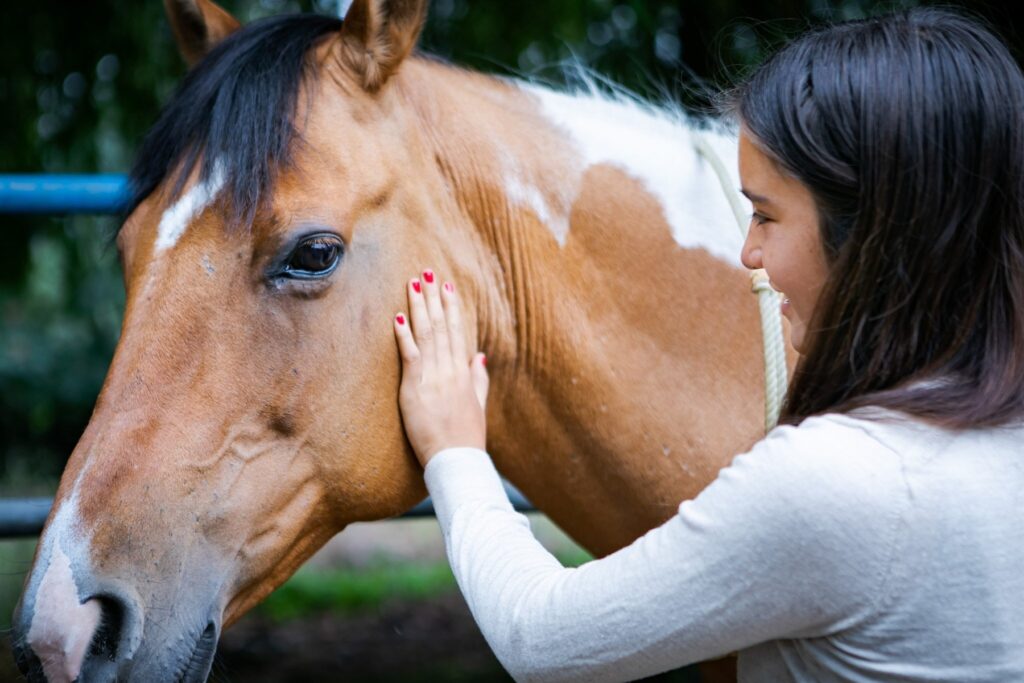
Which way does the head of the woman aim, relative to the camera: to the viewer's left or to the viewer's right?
to the viewer's left

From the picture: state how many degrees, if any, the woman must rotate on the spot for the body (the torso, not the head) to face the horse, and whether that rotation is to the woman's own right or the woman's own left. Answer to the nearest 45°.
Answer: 0° — they already face it

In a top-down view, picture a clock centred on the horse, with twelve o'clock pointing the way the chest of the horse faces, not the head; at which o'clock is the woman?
The woman is roughly at 9 o'clock from the horse.

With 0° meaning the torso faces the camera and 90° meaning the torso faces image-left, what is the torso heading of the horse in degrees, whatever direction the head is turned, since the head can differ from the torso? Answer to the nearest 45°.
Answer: approximately 45°

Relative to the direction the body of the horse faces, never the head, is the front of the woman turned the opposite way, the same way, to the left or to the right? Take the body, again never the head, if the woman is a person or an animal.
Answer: to the right

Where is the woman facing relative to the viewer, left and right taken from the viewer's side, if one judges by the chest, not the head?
facing away from the viewer and to the left of the viewer
